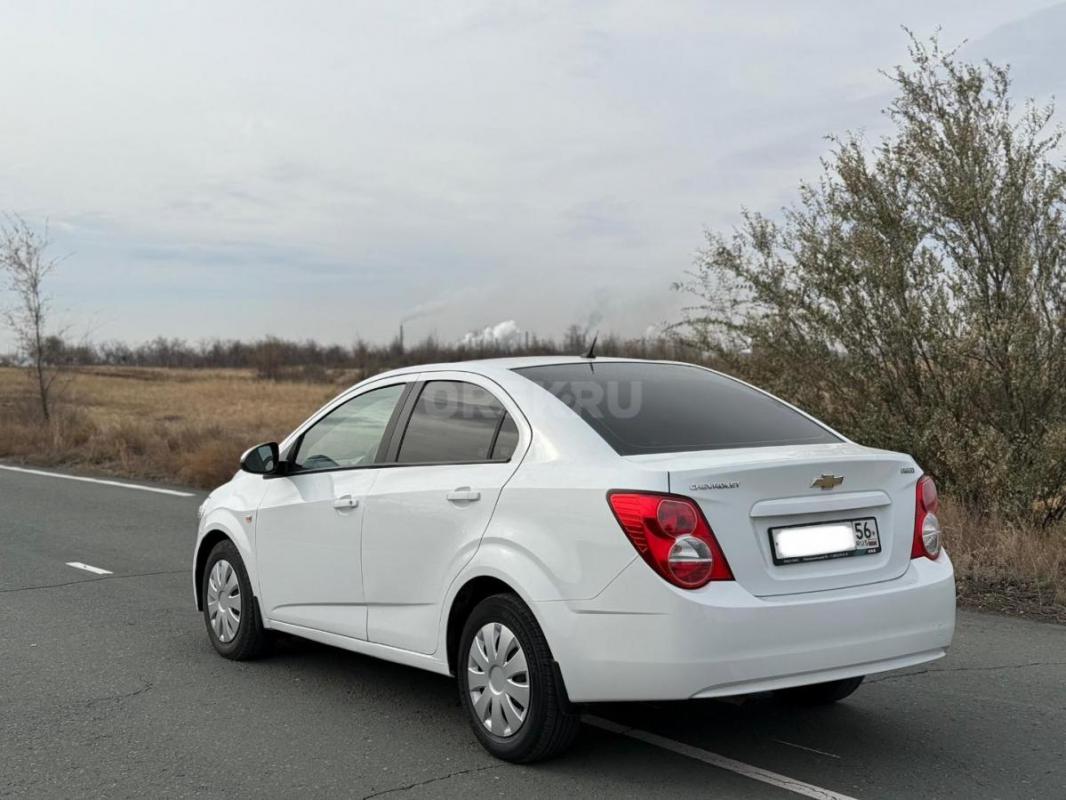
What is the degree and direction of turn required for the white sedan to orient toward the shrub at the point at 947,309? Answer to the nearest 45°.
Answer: approximately 90° to its right

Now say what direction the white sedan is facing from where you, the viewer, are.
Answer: facing away from the viewer and to the left of the viewer
